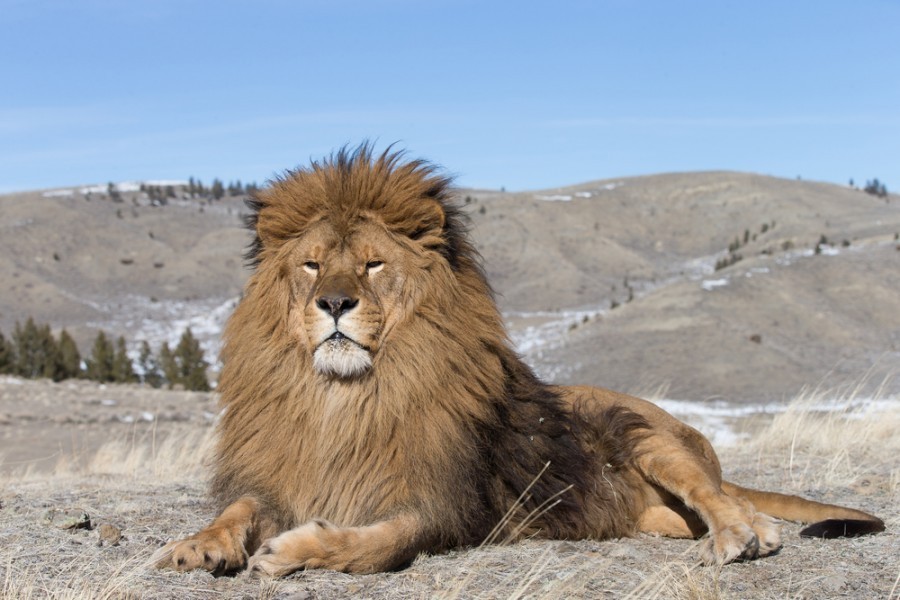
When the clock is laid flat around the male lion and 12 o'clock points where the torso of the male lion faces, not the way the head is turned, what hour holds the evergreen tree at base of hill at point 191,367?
The evergreen tree at base of hill is roughly at 4 o'clock from the male lion.

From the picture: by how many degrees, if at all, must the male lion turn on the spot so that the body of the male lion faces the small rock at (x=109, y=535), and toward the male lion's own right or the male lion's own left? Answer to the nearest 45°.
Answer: approximately 45° to the male lion's own right

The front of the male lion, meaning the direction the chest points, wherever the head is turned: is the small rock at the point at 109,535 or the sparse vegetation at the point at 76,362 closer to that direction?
the small rock

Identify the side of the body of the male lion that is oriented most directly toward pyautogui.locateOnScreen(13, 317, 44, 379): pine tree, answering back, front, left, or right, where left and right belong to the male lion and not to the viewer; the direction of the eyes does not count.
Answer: right

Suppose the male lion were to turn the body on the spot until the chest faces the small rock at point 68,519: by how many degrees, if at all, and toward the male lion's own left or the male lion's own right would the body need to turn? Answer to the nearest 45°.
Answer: approximately 45° to the male lion's own right

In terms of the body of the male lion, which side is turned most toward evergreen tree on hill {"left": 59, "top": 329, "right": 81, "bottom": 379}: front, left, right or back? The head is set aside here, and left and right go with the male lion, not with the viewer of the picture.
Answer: right

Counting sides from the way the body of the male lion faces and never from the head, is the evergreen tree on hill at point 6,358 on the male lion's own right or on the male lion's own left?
on the male lion's own right

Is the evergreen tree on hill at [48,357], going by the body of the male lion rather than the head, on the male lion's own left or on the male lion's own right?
on the male lion's own right

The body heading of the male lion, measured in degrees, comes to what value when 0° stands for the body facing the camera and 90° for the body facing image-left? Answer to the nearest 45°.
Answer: approximately 45°

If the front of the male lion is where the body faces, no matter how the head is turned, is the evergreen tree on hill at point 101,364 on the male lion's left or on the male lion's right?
on the male lion's right

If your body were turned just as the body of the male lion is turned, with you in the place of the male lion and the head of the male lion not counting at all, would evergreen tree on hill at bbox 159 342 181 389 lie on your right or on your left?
on your right

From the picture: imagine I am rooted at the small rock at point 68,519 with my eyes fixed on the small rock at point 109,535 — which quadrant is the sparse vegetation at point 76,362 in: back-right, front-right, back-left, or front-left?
back-left
